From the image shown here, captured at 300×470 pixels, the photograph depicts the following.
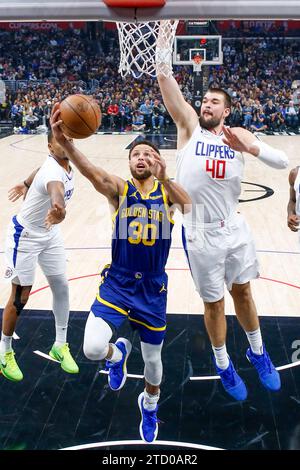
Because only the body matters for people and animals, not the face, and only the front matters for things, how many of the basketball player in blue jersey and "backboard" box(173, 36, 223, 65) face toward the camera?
2

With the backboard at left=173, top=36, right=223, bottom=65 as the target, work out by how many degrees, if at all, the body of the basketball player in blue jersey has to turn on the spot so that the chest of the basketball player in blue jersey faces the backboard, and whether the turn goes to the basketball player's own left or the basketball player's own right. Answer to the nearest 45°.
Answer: approximately 180°

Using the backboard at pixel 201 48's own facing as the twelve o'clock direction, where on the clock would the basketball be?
The basketball is roughly at 12 o'clock from the backboard.

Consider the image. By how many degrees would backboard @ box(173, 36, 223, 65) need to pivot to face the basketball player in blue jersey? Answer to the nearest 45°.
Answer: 0° — it already faces them
